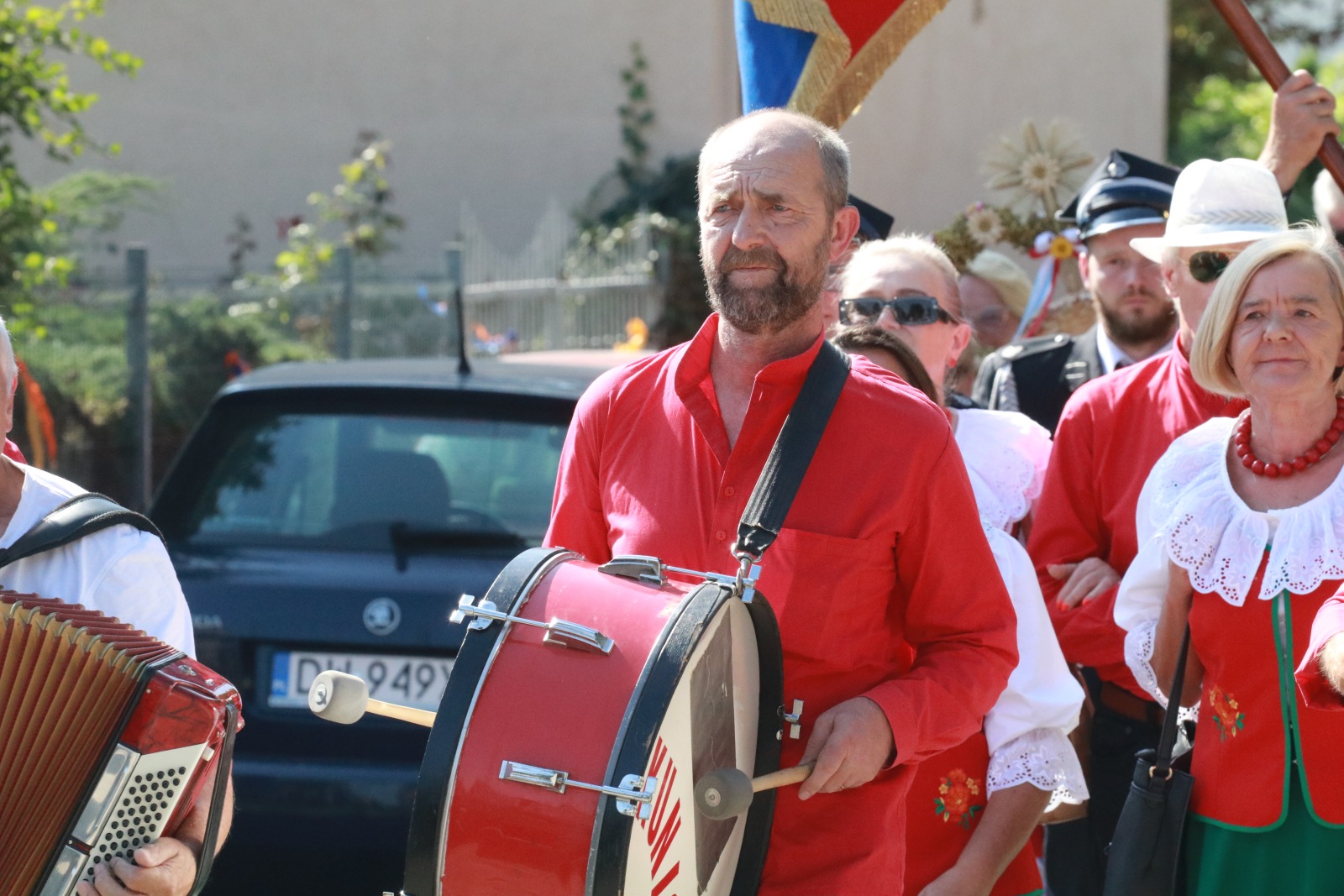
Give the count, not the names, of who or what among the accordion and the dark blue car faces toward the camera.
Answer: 1

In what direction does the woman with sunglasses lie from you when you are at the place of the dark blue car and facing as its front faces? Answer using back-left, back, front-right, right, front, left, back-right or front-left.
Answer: back-right

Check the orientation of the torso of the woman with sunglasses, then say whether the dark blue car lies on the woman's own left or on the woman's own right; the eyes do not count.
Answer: on the woman's own right

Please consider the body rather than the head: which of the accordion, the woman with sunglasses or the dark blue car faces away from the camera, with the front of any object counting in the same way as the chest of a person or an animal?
the dark blue car

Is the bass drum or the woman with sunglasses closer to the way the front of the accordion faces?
the bass drum

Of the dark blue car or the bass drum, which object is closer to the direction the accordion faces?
the bass drum

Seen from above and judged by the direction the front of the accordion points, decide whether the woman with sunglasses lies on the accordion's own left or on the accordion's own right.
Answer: on the accordion's own left

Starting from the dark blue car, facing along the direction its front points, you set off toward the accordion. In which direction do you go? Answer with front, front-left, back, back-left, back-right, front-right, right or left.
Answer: back

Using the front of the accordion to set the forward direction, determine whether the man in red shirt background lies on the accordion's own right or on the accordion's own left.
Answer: on the accordion's own left

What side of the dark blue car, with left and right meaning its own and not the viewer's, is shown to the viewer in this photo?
back

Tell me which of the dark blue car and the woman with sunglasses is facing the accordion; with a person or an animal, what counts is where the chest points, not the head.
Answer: the woman with sunglasses
